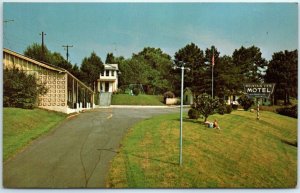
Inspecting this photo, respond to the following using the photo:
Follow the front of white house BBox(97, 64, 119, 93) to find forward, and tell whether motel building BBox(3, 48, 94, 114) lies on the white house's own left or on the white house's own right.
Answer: on the white house's own right

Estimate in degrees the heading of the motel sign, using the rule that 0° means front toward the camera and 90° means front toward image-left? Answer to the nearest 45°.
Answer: approximately 0°

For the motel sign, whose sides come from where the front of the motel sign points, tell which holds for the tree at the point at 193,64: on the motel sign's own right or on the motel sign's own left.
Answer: on the motel sign's own right

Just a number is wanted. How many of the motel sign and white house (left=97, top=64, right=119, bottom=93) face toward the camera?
2

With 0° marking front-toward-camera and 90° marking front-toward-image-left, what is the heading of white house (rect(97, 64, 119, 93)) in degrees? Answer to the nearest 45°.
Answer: approximately 0°

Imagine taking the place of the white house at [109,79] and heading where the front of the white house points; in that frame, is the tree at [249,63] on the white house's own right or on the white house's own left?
on the white house's own left
